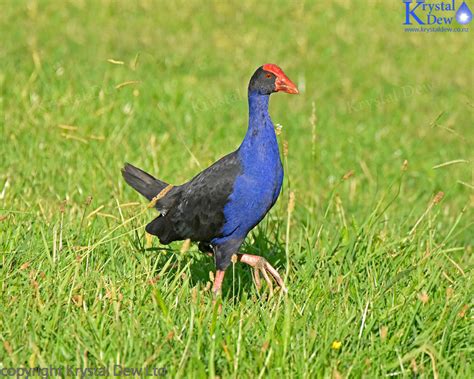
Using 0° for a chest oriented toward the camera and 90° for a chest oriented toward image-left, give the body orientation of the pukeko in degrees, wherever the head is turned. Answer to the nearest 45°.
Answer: approximately 270°
